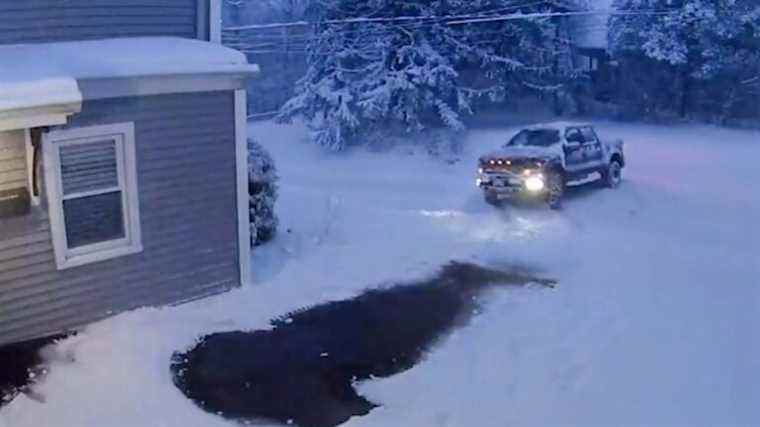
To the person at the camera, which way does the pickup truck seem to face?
facing the viewer and to the left of the viewer

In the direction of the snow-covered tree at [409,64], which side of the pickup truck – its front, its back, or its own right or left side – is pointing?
right

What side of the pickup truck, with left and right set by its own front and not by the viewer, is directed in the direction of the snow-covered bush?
front

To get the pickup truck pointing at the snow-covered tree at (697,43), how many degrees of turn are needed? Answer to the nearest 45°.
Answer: approximately 135° to its right

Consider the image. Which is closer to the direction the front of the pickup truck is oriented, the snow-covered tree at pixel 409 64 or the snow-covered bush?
the snow-covered bush

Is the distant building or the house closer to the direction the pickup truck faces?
the house

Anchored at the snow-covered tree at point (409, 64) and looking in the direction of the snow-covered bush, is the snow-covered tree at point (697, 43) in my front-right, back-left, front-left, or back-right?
back-left

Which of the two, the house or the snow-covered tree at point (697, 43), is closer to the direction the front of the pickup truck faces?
the house

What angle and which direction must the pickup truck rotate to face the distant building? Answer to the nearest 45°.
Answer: approximately 135° to its right

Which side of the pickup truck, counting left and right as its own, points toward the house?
front

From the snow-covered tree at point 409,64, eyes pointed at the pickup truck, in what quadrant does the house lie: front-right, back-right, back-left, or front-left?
front-right
